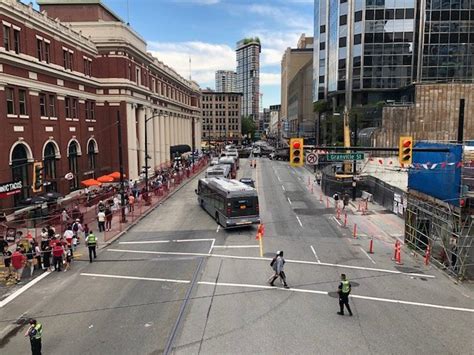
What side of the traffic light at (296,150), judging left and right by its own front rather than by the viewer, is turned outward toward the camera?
front

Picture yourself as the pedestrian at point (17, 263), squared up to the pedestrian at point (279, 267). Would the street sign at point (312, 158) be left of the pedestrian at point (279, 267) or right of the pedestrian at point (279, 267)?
left

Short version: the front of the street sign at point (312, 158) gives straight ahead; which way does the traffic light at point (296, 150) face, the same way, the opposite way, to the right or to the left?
the same way

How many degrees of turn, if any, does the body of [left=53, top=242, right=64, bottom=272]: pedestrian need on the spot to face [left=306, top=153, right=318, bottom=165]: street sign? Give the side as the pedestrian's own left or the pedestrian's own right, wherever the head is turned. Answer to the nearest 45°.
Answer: approximately 90° to the pedestrian's own right

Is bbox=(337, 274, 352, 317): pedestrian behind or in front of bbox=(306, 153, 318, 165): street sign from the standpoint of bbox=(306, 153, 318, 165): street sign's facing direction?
in front

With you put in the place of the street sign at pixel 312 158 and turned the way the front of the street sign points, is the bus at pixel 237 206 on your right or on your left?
on your right

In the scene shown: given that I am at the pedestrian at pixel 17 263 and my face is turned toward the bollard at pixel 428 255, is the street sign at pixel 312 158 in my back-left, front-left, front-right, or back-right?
front-left

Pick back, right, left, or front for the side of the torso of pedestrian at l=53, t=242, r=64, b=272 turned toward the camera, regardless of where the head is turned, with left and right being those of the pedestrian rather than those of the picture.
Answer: back

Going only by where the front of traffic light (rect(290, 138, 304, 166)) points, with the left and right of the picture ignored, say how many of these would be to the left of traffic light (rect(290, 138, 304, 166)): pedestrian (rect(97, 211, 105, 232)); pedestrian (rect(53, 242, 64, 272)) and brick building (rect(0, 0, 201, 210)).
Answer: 0

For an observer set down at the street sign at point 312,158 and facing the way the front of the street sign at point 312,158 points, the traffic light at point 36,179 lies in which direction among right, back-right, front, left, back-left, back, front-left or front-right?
right

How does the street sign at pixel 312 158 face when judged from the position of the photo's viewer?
facing the viewer

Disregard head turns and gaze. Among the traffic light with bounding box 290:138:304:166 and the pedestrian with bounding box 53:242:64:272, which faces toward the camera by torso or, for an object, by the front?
the traffic light

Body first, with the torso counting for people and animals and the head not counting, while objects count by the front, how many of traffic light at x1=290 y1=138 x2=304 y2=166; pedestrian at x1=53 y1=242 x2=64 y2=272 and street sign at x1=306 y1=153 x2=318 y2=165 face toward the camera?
2

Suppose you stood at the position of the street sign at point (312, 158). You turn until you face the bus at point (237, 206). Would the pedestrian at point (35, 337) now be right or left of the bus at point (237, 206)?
left
